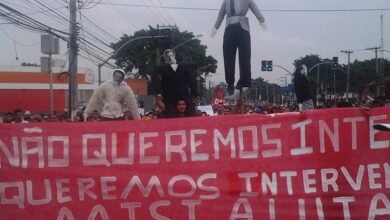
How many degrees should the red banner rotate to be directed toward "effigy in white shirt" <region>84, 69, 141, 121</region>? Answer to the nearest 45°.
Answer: approximately 135° to its right

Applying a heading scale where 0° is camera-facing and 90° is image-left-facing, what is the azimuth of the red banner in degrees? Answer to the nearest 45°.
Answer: approximately 0°

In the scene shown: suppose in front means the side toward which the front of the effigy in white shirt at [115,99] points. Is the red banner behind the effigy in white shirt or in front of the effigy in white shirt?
in front

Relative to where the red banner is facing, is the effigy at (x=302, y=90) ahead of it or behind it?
behind

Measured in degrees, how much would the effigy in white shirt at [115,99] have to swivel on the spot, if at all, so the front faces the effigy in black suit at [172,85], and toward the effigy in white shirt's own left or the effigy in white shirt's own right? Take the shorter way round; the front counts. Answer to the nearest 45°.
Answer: approximately 90° to the effigy in white shirt's own left

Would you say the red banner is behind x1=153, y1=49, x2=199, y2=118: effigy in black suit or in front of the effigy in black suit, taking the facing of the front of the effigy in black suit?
in front

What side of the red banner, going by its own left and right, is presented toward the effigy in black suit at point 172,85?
back

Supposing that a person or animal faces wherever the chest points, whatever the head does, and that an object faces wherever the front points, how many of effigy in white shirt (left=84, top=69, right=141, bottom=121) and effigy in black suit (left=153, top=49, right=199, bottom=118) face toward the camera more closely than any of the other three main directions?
2

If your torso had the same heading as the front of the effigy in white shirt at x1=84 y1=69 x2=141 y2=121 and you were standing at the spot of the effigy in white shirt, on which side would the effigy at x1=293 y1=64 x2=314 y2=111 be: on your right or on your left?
on your left
